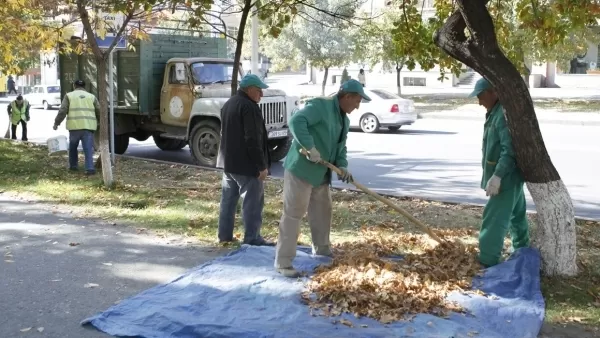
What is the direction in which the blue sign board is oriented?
toward the camera

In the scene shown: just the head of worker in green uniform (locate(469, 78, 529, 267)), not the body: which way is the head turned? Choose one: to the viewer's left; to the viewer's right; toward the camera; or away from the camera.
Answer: to the viewer's left

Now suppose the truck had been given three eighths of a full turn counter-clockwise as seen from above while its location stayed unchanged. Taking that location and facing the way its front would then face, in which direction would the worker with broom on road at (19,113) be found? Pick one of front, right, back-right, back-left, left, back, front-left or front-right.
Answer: front-left

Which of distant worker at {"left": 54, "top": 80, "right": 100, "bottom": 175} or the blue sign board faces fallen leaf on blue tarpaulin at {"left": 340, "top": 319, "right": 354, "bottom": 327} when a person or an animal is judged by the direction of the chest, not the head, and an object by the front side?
the blue sign board

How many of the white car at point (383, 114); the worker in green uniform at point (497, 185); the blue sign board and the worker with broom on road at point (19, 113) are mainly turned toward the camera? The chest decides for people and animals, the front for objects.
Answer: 2

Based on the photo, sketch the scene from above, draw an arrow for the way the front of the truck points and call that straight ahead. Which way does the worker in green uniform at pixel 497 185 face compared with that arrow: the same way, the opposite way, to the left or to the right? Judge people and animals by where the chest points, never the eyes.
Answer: the opposite way

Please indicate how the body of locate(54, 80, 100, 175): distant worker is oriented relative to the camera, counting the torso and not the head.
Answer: away from the camera

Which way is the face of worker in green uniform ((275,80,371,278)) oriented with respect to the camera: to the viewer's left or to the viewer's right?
to the viewer's right

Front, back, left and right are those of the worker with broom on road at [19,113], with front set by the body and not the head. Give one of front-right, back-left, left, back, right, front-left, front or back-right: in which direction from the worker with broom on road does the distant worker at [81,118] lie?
front

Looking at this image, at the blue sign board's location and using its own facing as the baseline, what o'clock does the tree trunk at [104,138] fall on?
The tree trunk is roughly at 12 o'clock from the blue sign board.

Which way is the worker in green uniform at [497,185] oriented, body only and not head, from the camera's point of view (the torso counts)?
to the viewer's left

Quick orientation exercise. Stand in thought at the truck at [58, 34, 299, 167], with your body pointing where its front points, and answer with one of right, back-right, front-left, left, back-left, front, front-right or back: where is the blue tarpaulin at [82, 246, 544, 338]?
front-right

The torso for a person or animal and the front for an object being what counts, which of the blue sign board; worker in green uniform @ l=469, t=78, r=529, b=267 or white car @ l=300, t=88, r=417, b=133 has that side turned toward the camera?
the blue sign board
